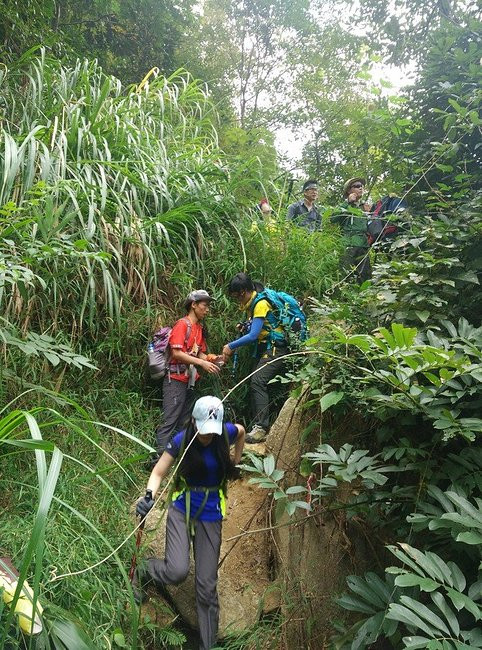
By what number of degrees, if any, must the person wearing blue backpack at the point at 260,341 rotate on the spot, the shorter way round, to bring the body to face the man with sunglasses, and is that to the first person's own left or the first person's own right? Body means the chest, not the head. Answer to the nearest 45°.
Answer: approximately 135° to the first person's own right

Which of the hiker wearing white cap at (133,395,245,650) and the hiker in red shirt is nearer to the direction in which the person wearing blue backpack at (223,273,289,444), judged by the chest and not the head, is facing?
the hiker in red shirt

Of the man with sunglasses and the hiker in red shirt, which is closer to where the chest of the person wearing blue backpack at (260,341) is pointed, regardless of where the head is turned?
the hiker in red shirt

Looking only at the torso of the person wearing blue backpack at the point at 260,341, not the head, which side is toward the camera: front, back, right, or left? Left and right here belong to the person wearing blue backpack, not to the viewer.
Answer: left

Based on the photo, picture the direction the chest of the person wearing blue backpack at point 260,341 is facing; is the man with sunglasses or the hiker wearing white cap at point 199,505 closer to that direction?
the hiker wearing white cap

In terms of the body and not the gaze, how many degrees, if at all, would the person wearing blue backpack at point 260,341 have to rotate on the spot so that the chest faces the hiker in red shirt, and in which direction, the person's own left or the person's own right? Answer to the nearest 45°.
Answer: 0° — they already face them

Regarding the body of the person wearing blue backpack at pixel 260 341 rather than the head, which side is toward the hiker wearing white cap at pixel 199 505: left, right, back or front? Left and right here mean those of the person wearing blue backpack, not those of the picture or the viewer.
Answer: left
